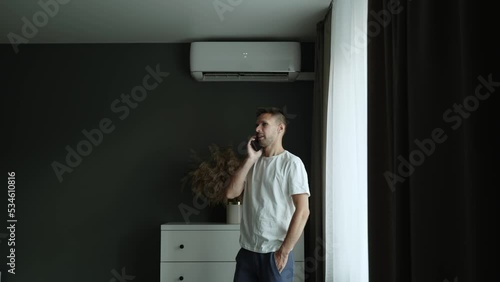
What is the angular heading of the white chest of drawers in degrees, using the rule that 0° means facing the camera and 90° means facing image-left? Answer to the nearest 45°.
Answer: approximately 0°

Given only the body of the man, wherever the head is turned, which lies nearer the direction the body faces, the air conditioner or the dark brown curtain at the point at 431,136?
the dark brown curtain

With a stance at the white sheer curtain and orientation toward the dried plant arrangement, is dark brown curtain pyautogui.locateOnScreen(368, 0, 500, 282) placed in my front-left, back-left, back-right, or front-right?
back-left

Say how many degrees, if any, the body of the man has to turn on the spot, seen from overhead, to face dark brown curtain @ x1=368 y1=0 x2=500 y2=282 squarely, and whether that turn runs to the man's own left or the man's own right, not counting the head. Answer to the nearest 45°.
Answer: approximately 45° to the man's own left

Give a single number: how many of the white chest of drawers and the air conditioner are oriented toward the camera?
2

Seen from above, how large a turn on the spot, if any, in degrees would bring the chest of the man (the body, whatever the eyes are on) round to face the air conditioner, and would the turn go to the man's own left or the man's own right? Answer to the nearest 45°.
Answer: approximately 135° to the man's own right
